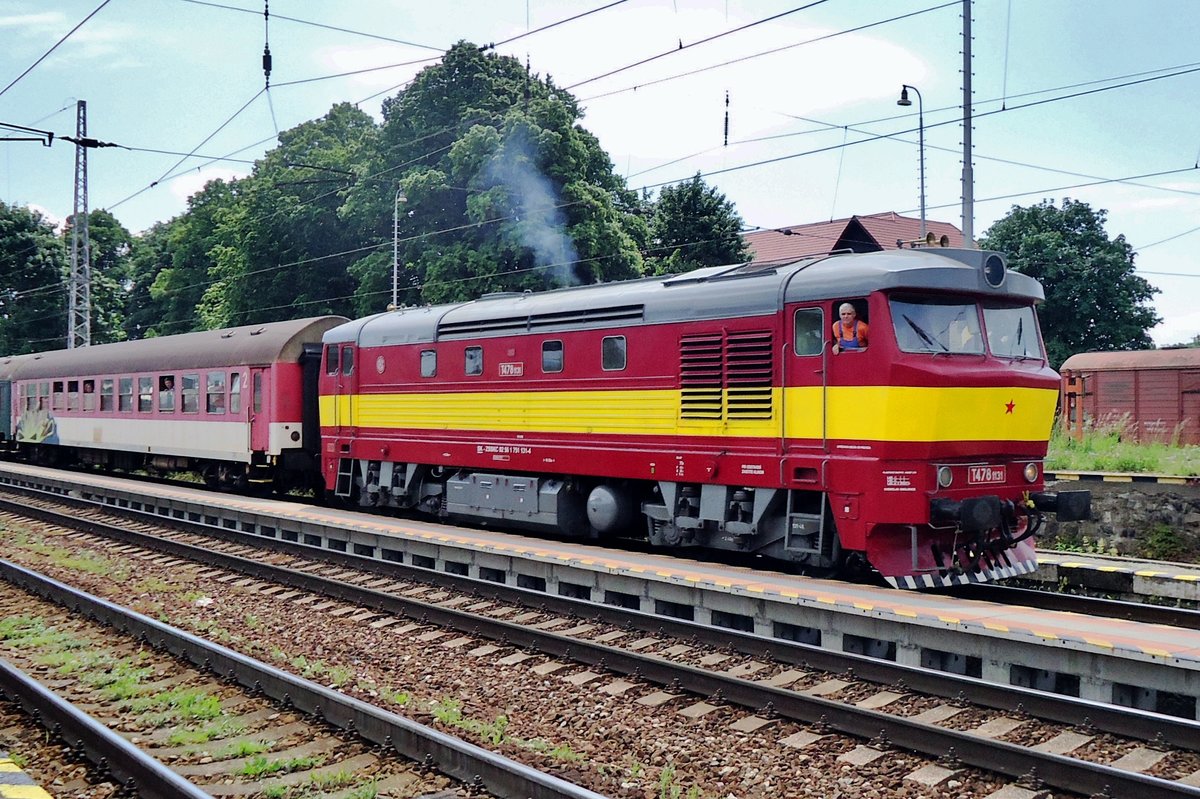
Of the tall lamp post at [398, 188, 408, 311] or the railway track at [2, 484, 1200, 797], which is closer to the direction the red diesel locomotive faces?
the railway track

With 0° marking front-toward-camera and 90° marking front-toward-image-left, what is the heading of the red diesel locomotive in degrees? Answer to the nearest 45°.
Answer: approximately 315°

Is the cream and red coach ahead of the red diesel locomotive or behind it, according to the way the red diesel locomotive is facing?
behind

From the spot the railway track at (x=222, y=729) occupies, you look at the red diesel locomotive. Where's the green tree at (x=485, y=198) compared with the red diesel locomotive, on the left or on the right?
left

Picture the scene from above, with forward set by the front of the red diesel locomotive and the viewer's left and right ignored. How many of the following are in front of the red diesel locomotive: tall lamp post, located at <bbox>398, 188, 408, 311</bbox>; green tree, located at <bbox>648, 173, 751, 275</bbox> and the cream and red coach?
0

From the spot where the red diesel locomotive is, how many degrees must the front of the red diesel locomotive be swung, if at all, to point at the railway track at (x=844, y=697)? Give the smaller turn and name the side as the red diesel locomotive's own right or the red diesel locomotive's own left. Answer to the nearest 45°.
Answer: approximately 45° to the red diesel locomotive's own right

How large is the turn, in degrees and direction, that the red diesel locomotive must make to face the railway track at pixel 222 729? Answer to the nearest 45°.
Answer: approximately 90° to its right

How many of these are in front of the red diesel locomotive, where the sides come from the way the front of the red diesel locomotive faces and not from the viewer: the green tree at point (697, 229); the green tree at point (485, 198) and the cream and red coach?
0

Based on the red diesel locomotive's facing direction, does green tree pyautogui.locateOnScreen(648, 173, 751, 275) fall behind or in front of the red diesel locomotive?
behind

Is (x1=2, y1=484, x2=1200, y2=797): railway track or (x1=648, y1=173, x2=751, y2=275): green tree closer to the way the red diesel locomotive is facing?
the railway track

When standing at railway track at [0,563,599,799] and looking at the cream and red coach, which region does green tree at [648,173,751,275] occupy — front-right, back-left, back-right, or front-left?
front-right

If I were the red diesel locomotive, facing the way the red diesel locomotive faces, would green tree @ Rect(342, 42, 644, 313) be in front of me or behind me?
behind

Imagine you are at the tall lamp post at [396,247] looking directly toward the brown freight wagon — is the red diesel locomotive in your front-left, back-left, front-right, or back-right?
front-right

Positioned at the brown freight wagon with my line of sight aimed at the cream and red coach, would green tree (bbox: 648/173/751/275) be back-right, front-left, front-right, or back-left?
front-right
